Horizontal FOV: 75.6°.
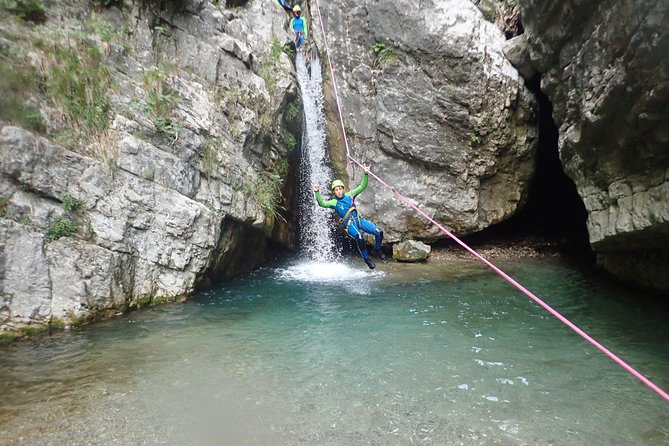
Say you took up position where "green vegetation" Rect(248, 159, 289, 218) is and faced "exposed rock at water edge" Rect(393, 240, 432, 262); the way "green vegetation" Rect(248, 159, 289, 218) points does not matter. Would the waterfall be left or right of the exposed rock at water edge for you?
left

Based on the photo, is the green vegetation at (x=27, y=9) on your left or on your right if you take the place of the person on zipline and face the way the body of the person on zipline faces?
on your right

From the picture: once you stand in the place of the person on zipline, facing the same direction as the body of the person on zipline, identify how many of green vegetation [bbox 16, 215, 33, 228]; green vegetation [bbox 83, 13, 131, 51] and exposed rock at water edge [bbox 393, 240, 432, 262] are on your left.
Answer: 1

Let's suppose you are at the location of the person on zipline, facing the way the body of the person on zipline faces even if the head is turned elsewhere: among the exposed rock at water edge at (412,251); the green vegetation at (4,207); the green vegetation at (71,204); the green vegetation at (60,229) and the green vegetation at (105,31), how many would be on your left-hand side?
1

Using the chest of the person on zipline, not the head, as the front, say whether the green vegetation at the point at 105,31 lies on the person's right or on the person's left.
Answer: on the person's right

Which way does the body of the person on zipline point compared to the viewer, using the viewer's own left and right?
facing the viewer and to the right of the viewer

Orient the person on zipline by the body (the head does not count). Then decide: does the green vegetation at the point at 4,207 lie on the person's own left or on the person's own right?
on the person's own right

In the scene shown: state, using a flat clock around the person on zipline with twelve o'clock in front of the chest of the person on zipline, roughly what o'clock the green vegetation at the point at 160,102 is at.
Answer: The green vegetation is roughly at 4 o'clock from the person on zipline.

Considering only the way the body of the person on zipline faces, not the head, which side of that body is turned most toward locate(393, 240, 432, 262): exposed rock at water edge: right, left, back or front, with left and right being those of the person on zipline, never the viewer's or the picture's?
left

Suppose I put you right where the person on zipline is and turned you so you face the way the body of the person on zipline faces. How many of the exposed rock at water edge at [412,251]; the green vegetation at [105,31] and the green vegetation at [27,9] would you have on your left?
1

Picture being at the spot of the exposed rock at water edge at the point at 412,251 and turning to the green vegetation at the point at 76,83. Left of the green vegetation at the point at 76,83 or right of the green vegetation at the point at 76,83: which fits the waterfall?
right

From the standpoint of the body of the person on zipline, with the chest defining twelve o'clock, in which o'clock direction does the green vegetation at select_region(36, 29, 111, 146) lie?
The green vegetation is roughly at 4 o'clock from the person on zipline.
